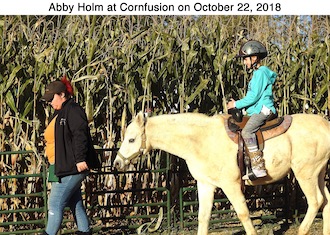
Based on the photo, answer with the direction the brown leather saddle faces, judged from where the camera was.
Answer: facing to the left of the viewer

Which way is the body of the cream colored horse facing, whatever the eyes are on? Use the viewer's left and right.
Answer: facing to the left of the viewer
